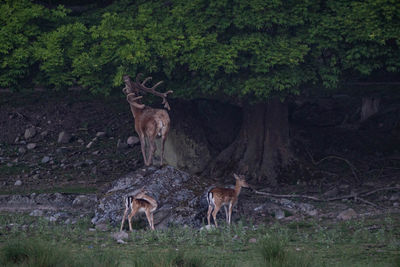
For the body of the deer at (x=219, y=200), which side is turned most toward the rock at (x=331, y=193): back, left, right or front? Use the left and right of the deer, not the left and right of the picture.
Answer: front

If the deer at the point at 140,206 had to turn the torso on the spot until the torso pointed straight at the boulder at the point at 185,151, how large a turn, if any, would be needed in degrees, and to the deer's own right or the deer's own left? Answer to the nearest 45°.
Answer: approximately 45° to the deer's own left

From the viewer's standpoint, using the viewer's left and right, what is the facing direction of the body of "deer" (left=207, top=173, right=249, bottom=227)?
facing away from the viewer and to the right of the viewer

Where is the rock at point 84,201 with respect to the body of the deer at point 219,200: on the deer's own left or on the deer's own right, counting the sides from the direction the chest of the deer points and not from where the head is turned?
on the deer's own left

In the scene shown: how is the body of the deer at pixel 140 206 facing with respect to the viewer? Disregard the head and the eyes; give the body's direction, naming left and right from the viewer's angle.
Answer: facing away from the viewer and to the right of the viewer

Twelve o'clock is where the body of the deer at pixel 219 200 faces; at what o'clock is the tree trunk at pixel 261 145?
The tree trunk is roughly at 11 o'clock from the deer.

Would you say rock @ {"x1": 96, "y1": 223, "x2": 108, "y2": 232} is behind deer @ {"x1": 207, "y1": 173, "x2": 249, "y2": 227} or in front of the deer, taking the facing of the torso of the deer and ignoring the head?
behind

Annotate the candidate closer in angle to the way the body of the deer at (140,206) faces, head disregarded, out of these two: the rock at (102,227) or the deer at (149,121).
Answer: the deer

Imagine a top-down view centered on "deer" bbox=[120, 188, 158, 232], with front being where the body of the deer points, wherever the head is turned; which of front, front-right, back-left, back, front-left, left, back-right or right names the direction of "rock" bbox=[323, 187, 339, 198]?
front

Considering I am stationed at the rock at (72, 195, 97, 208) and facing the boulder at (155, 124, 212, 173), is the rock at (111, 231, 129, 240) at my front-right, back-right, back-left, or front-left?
back-right

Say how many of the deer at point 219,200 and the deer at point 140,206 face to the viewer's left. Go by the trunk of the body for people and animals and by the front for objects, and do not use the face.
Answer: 0

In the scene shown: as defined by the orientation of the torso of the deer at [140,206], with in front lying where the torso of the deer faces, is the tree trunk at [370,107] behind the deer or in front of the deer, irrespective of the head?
in front

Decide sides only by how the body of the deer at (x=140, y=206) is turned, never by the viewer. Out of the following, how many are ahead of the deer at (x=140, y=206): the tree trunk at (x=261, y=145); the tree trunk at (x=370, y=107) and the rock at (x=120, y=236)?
2

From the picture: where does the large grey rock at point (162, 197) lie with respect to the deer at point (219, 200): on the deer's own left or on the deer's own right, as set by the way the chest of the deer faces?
on the deer's own left
